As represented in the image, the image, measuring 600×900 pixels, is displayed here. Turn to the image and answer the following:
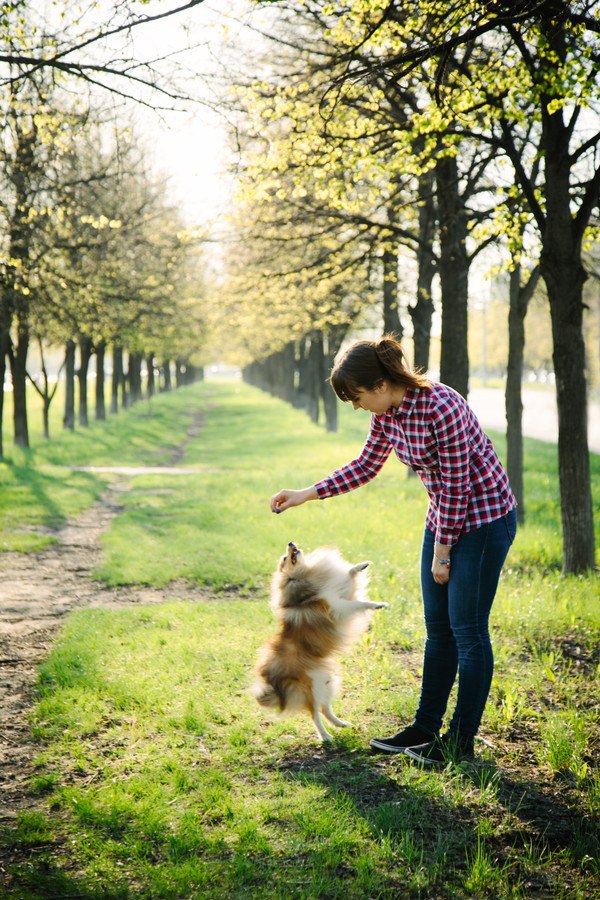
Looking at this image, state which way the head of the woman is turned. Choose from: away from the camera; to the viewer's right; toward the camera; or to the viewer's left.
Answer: to the viewer's left

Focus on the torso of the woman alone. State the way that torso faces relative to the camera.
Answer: to the viewer's left

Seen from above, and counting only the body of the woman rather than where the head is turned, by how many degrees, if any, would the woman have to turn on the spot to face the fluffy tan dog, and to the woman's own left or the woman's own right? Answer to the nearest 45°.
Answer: approximately 45° to the woman's own right
